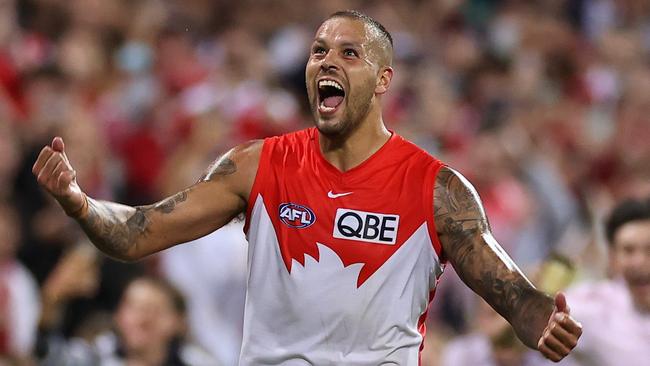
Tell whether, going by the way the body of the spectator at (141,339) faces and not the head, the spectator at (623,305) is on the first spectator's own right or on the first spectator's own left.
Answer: on the first spectator's own left

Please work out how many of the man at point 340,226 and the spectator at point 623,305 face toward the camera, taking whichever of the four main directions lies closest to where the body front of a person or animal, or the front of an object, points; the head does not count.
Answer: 2

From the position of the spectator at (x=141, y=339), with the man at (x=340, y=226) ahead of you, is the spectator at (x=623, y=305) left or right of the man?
left

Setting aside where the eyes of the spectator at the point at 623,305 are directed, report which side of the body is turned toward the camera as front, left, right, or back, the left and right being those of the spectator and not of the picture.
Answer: front

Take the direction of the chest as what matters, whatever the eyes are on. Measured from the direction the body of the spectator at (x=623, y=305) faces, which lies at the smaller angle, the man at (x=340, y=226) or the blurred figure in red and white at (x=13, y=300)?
the man

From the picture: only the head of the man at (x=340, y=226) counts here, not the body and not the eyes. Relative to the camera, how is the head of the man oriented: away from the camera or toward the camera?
toward the camera

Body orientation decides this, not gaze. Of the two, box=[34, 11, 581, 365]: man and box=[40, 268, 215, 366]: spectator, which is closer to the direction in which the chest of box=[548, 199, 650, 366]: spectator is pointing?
the man

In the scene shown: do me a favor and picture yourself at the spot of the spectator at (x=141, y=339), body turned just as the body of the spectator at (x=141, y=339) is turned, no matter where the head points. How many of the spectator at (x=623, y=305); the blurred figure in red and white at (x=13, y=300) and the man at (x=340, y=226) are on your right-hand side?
1

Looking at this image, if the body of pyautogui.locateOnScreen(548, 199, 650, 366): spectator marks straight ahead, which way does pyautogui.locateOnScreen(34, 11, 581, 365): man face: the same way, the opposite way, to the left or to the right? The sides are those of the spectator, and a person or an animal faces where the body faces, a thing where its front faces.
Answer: the same way

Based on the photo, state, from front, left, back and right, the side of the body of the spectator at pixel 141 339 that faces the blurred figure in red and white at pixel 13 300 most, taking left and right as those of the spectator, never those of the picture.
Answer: right

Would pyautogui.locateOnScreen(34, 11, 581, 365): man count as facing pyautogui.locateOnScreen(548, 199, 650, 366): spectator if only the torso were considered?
no

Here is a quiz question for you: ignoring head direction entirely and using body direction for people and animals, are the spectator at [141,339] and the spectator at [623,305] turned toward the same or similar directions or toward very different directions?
same or similar directions

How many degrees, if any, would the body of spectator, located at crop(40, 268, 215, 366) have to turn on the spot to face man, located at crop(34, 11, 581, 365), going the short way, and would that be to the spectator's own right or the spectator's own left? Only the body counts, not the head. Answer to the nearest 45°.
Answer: approximately 45° to the spectator's own left

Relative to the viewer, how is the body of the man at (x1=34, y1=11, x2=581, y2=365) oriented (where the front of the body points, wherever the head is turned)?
toward the camera

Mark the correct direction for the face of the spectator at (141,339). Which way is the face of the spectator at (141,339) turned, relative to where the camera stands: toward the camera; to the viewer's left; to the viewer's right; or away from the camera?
toward the camera
